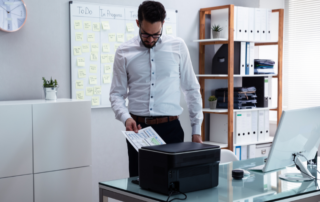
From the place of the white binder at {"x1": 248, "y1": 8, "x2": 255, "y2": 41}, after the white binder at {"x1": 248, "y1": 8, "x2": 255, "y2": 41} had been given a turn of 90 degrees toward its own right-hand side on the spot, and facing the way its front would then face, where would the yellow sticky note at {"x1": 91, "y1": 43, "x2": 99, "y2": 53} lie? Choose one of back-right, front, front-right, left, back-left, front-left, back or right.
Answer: front-left

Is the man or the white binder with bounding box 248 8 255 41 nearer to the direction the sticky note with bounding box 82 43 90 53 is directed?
the man

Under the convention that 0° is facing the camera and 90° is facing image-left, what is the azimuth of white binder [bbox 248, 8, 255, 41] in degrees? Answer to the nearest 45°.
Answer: approximately 0°

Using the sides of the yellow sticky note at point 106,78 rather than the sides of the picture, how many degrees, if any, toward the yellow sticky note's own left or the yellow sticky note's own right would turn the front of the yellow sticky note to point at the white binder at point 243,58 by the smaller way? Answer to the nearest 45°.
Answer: approximately 90° to the yellow sticky note's own left

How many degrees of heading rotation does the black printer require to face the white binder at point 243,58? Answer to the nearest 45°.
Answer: approximately 45° to its right

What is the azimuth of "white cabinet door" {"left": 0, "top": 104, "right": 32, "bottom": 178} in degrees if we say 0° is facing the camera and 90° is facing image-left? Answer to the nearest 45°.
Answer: approximately 315°

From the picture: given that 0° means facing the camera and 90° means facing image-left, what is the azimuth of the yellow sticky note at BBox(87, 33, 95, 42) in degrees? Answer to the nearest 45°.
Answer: approximately 0°
